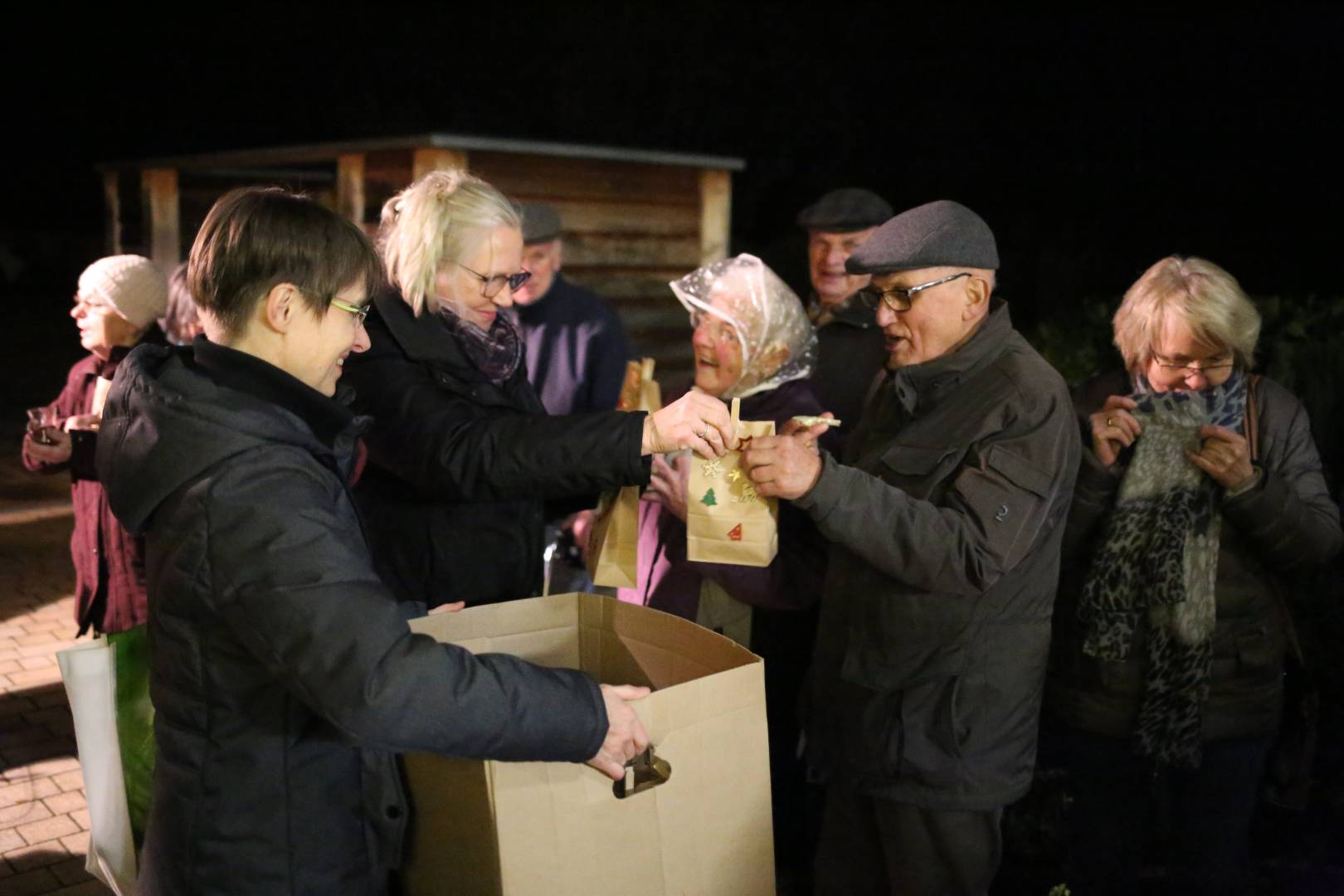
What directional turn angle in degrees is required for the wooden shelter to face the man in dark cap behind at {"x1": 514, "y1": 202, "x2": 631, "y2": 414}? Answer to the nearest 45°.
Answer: approximately 45° to its left

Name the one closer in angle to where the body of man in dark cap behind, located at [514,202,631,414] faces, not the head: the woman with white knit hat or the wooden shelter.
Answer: the woman with white knit hat

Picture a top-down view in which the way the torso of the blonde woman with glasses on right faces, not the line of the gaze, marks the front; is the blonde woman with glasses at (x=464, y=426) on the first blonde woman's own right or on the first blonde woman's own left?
on the first blonde woman's own right

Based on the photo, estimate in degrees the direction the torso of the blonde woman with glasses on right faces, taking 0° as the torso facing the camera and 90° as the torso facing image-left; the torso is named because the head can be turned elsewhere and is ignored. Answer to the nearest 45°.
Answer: approximately 0°

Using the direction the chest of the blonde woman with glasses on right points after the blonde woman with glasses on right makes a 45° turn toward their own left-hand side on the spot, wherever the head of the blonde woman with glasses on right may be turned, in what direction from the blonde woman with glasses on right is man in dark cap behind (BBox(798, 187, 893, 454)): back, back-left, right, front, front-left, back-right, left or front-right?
back

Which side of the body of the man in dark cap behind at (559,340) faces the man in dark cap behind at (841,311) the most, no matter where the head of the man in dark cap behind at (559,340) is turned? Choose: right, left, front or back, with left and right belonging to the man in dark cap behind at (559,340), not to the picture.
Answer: left

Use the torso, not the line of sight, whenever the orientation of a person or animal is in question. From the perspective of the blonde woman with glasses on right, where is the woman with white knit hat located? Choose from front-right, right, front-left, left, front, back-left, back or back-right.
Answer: right

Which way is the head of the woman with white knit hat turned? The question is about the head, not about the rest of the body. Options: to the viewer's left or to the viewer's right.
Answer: to the viewer's left
